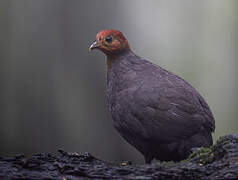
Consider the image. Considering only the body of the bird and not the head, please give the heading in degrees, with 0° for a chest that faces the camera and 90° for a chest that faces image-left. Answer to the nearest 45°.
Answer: approximately 90°
